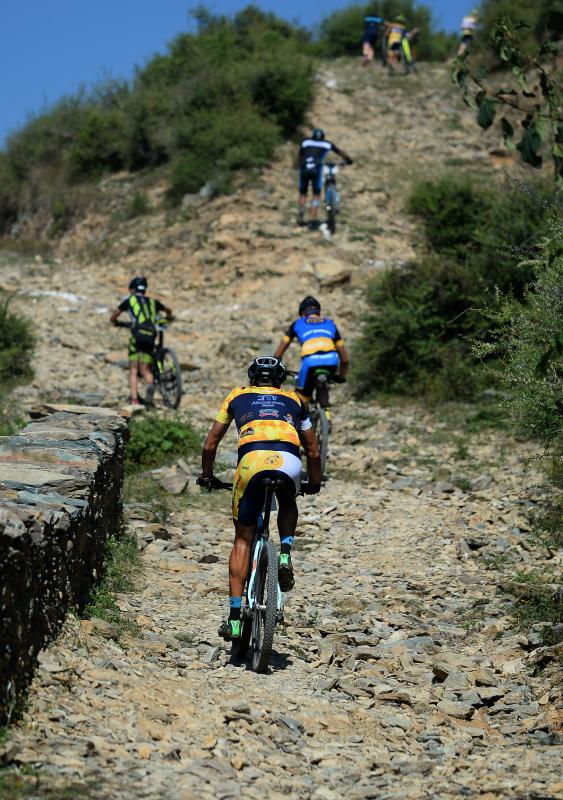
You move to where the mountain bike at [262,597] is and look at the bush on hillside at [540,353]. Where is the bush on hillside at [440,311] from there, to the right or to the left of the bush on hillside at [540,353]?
left

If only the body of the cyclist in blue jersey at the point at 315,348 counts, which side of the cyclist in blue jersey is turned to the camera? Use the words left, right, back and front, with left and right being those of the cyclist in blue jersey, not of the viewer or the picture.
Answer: back

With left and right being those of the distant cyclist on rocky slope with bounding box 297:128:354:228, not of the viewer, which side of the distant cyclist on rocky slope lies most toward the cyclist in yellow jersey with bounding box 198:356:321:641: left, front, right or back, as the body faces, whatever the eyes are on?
back

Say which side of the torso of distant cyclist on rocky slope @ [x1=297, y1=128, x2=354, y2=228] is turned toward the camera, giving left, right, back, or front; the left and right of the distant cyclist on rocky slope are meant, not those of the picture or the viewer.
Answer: back

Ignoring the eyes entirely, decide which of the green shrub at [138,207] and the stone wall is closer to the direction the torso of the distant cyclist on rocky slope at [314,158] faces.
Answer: the green shrub

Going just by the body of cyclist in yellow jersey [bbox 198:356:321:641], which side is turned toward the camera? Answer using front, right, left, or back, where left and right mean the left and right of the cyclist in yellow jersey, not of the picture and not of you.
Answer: back

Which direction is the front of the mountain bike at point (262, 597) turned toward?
away from the camera

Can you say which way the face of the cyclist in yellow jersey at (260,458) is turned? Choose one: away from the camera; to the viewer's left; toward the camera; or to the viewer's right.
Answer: away from the camera

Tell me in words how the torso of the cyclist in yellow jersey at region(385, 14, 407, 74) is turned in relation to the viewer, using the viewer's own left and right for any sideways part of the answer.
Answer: facing away from the viewer

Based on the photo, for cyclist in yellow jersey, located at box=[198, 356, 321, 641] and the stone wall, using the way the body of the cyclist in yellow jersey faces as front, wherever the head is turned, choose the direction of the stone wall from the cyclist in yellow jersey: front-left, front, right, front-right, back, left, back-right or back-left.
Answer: left

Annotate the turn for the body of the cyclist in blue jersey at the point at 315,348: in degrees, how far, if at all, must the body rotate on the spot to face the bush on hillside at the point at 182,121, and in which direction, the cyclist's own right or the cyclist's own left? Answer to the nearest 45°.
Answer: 0° — they already face it

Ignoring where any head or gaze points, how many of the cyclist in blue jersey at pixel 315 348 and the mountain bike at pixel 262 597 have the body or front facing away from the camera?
2

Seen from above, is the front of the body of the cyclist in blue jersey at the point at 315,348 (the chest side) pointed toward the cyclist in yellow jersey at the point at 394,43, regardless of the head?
yes
